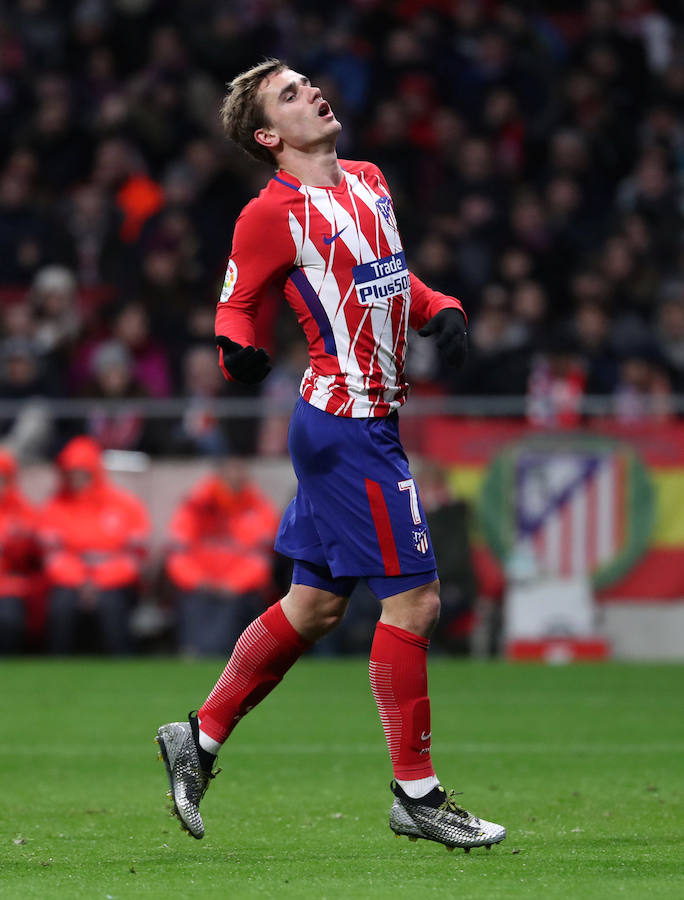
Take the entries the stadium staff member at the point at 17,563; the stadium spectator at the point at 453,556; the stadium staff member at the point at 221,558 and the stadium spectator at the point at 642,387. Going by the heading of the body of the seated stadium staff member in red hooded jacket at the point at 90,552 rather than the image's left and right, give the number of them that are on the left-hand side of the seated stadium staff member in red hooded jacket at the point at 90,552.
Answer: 3

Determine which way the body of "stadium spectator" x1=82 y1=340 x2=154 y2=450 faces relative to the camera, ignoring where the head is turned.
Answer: toward the camera

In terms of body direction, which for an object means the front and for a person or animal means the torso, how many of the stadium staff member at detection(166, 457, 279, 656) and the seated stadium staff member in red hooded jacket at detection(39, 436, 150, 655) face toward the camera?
2

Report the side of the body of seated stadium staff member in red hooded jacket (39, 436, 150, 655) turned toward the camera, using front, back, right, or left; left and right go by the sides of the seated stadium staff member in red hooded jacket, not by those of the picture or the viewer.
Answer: front
